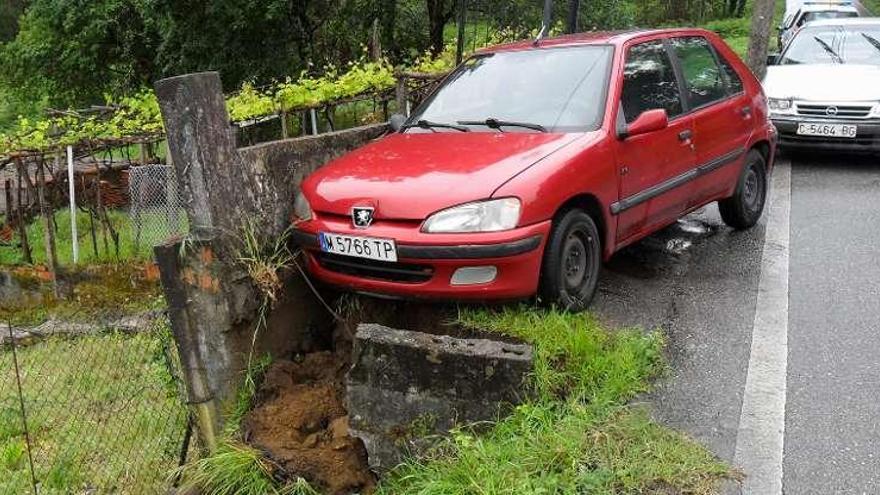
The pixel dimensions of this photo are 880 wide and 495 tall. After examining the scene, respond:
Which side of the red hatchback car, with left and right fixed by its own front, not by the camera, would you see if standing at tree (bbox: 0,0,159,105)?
right

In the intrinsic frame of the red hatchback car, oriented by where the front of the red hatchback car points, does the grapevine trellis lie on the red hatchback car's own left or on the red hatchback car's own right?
on the red hatchback car's own right

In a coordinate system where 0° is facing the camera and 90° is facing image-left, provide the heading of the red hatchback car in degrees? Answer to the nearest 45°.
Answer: approximately 45°

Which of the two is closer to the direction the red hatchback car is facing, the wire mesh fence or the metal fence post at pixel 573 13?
the wire mesh fence

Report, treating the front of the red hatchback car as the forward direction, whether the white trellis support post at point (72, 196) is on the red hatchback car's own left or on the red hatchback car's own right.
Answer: on the red hatchback car's own right

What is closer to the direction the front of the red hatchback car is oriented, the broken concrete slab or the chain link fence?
the chain link fence

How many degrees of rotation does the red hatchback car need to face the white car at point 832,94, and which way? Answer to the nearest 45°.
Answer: approximately 180°

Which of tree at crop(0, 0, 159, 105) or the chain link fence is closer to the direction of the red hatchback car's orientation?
the chain link fence

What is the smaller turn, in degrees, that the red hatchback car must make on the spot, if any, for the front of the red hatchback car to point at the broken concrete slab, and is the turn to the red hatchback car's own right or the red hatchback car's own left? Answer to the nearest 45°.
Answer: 0° — it already faces it

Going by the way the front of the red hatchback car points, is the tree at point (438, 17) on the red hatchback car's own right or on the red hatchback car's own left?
on the red hatchback car's own right
